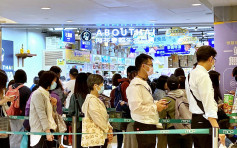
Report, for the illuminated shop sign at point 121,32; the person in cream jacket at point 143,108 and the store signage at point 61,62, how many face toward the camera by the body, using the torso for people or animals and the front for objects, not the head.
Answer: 2

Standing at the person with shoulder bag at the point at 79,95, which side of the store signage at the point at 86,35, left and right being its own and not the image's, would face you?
front

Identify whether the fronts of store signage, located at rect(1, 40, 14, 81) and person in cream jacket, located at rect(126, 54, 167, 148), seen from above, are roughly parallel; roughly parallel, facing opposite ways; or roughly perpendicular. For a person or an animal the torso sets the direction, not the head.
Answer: roughly perpendicular

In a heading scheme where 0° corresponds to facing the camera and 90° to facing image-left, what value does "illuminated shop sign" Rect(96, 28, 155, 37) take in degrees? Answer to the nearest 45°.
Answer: approximately 0°

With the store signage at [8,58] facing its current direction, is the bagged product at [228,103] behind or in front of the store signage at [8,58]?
in front

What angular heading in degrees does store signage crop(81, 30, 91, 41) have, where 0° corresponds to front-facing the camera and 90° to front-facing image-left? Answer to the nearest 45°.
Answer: approximately 0°

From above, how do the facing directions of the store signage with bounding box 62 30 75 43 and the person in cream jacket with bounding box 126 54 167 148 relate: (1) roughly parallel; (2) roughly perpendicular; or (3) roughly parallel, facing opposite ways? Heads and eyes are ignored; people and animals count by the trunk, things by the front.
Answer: roughly perpendicular
